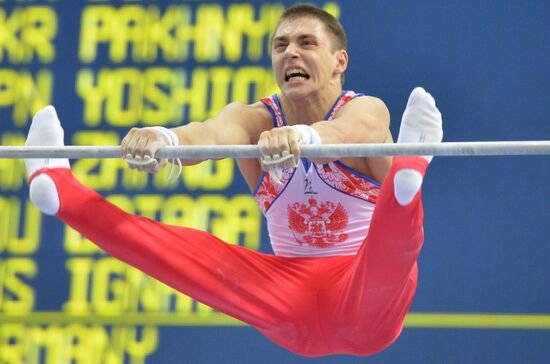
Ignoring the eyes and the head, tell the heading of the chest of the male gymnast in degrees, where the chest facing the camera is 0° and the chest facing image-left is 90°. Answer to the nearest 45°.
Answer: approximately 45°
